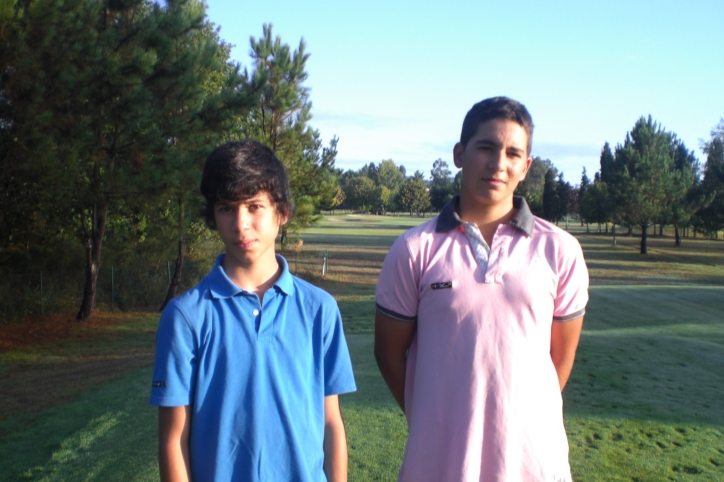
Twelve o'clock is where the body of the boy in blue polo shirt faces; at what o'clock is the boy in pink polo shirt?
The boy in pink polo shirt is roughly at 9 o'clock from the boy in blue polo shirt.

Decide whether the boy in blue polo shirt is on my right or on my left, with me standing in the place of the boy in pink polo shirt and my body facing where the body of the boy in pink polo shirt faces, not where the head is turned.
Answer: on my right

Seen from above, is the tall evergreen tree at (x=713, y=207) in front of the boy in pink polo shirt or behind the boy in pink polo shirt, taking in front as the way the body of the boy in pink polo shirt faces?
behind

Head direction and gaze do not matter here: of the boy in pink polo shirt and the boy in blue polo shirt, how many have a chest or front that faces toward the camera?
2

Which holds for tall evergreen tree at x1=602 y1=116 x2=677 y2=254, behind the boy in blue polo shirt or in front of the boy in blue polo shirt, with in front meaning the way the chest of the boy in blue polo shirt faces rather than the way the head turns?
behind

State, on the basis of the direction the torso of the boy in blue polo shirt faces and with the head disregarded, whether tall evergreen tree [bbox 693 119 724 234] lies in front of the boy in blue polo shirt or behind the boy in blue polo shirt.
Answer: behind

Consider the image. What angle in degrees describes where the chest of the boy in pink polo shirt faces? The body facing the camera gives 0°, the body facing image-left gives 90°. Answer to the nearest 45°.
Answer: approximately 0°

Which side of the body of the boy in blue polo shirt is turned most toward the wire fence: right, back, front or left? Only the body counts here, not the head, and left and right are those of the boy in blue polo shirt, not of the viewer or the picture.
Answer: back

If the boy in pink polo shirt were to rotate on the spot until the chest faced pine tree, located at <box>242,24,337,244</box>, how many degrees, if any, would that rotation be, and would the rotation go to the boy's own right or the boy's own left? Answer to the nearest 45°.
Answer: approximately 180°

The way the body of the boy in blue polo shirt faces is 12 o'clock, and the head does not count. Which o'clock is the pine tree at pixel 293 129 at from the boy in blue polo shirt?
The pine tree is roughly at 6 o'clock from the boy in blue polo shirt.
